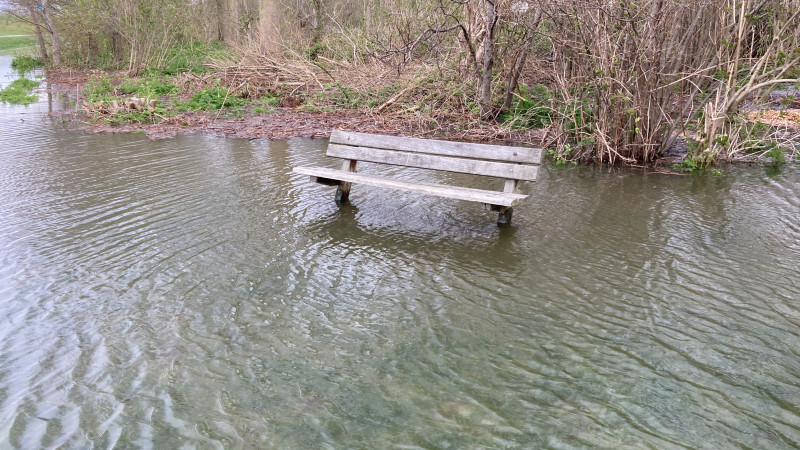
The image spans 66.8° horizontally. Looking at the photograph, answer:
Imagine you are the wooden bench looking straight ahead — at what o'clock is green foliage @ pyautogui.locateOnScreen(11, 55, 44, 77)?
The green foliage is roughly at 3 o'clock from the wooden bench.

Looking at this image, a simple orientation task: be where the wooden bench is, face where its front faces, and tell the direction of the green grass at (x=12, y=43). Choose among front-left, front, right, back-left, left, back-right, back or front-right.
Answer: right

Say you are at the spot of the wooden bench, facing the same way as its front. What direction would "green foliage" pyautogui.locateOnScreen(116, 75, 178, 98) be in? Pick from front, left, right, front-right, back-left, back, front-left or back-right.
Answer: right

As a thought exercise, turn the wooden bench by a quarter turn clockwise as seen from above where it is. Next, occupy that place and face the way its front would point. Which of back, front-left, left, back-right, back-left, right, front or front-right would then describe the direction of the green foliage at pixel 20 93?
front

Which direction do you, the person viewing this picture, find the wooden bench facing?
facing the viewer and to the left of the viewer

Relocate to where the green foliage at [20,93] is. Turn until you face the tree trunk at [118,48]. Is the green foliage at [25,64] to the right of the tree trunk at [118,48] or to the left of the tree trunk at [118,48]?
left

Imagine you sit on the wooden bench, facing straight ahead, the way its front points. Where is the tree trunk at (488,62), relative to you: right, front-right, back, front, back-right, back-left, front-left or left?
back-right

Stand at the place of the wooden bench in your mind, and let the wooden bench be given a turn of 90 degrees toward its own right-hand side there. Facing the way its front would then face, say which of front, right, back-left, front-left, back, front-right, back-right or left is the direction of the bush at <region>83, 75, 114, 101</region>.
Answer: front

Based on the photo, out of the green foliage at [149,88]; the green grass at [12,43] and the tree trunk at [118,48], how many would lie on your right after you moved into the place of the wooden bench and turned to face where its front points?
3

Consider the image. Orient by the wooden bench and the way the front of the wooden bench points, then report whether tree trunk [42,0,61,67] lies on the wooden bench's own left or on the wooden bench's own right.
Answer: on the wooden bench's own right
